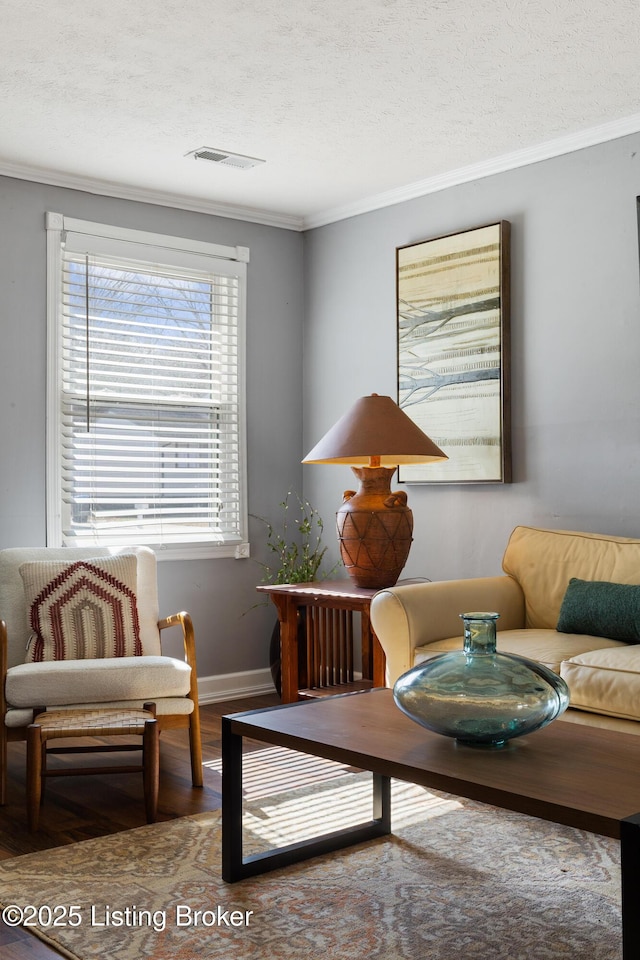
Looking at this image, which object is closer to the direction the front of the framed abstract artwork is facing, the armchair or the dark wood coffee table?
the armchair

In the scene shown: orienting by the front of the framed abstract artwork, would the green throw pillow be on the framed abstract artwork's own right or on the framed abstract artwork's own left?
on the framed abstract artwork's own left

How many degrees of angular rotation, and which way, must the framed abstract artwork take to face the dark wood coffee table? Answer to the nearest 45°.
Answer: approximately 45° to its left

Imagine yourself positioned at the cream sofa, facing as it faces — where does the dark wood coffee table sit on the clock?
The dark wood coffee table is roughly at 11 o'clock from the cream sofa.

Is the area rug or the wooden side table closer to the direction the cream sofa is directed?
the area rug

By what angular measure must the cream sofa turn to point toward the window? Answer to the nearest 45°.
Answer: approximately 90° to its right
